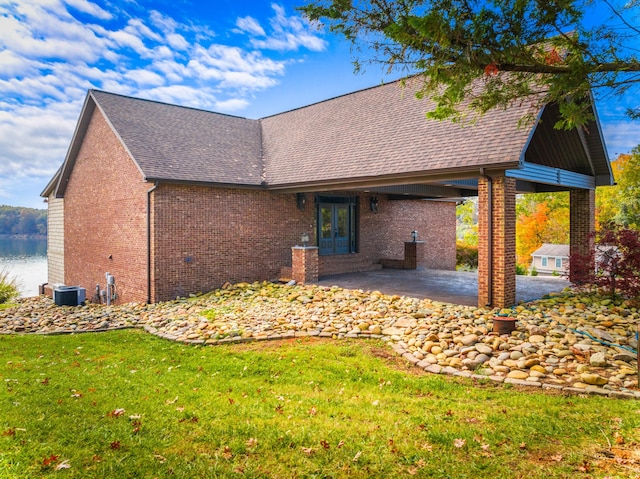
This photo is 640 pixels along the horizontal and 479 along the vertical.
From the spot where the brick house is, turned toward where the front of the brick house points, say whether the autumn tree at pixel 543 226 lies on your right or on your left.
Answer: on your left

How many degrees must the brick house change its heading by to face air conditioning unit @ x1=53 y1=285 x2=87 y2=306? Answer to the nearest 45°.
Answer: approximately 135° to its right

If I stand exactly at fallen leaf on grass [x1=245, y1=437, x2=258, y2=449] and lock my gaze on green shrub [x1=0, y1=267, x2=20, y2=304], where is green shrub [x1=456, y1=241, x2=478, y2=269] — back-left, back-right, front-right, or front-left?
front-right

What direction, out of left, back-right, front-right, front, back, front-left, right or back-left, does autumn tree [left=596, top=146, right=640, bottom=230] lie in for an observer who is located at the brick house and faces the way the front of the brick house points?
left

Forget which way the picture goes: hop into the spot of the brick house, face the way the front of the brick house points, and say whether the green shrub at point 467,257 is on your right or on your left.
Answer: on your left

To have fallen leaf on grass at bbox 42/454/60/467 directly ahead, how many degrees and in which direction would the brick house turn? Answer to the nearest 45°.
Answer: approximately 45° to its right

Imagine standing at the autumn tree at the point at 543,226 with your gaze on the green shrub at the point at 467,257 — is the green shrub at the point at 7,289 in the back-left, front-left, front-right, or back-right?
front-right

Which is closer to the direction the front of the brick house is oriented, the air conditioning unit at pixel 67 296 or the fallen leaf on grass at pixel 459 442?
the fallen leaf on grass

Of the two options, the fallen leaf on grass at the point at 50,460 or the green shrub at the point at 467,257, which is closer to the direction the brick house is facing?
the fallen leaf on grass

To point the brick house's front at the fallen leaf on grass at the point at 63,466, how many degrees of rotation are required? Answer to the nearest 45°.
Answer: approximately 45° to its right

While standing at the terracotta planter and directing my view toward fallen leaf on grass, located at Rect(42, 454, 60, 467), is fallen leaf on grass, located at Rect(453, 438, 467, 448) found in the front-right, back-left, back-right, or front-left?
front-left

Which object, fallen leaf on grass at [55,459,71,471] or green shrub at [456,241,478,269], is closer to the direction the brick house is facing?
the fallen leaf on grass

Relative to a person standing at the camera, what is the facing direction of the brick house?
facing the viewer and to the right of the viewer

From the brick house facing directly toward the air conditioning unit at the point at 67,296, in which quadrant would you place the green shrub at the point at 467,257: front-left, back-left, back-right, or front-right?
back-right

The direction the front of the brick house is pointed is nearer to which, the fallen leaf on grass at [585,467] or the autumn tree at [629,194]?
the fallen leaf on grass

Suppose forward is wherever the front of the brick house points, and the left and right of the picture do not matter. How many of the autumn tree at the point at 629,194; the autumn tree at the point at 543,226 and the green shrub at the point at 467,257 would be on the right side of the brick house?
0

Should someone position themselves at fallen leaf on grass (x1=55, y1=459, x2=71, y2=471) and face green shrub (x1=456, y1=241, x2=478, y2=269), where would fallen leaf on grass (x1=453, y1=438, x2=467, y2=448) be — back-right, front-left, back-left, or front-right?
front-right

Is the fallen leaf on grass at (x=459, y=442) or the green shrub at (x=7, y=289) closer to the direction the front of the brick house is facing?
the fallen leaf on grass
